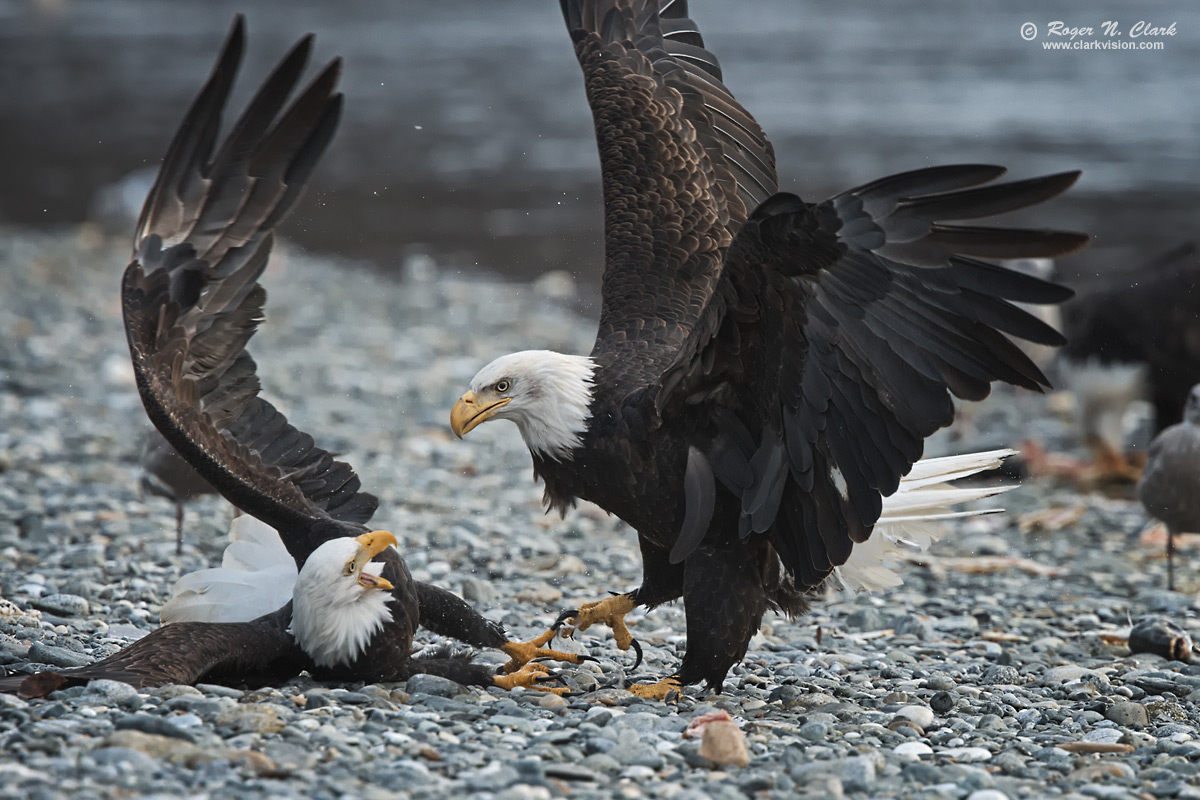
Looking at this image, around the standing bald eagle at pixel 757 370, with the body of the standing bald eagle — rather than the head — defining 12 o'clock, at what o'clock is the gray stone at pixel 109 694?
The gray stone is roughly at 11 o'clock from the standing bald eagle.

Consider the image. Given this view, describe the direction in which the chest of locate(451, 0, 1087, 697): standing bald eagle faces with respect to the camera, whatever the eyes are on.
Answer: to the viewer's left

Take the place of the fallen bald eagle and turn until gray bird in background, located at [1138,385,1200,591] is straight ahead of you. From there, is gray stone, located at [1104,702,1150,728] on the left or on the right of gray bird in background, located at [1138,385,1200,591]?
right

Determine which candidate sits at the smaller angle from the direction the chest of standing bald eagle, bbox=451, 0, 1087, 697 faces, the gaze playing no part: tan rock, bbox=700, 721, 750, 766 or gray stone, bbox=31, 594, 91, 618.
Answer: the gray stone

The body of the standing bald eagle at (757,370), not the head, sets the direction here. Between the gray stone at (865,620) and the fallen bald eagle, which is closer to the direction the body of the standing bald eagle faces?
the fallen bald eagle

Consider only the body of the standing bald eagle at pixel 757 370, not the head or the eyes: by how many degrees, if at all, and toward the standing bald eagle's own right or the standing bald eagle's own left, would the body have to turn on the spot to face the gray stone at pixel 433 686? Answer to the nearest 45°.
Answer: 0° — it already faces it

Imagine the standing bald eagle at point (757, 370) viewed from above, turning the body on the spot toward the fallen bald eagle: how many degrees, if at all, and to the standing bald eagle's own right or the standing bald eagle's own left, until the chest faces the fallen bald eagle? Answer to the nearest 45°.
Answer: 0° — it already faces it

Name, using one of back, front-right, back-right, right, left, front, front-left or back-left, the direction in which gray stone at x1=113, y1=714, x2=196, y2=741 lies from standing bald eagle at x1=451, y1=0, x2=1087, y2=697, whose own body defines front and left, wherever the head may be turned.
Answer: front-left

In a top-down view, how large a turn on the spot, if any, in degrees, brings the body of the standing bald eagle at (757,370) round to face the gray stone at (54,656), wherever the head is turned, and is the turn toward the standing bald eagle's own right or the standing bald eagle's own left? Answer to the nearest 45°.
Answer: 0° — it already faces it

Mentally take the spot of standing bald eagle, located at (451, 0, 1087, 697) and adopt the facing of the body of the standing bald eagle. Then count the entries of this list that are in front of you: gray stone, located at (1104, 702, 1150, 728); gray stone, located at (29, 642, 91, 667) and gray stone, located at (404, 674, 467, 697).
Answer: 2

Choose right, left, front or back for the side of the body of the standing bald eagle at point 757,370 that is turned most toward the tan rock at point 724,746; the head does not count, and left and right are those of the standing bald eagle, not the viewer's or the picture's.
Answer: left

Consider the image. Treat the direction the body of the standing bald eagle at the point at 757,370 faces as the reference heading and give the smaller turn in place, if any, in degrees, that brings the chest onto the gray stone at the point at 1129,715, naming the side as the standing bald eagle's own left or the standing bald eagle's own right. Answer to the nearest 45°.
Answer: approximately 180°

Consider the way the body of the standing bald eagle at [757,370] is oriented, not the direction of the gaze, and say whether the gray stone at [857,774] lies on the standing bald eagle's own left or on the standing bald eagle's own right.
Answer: on the standing bald eagle's own left
